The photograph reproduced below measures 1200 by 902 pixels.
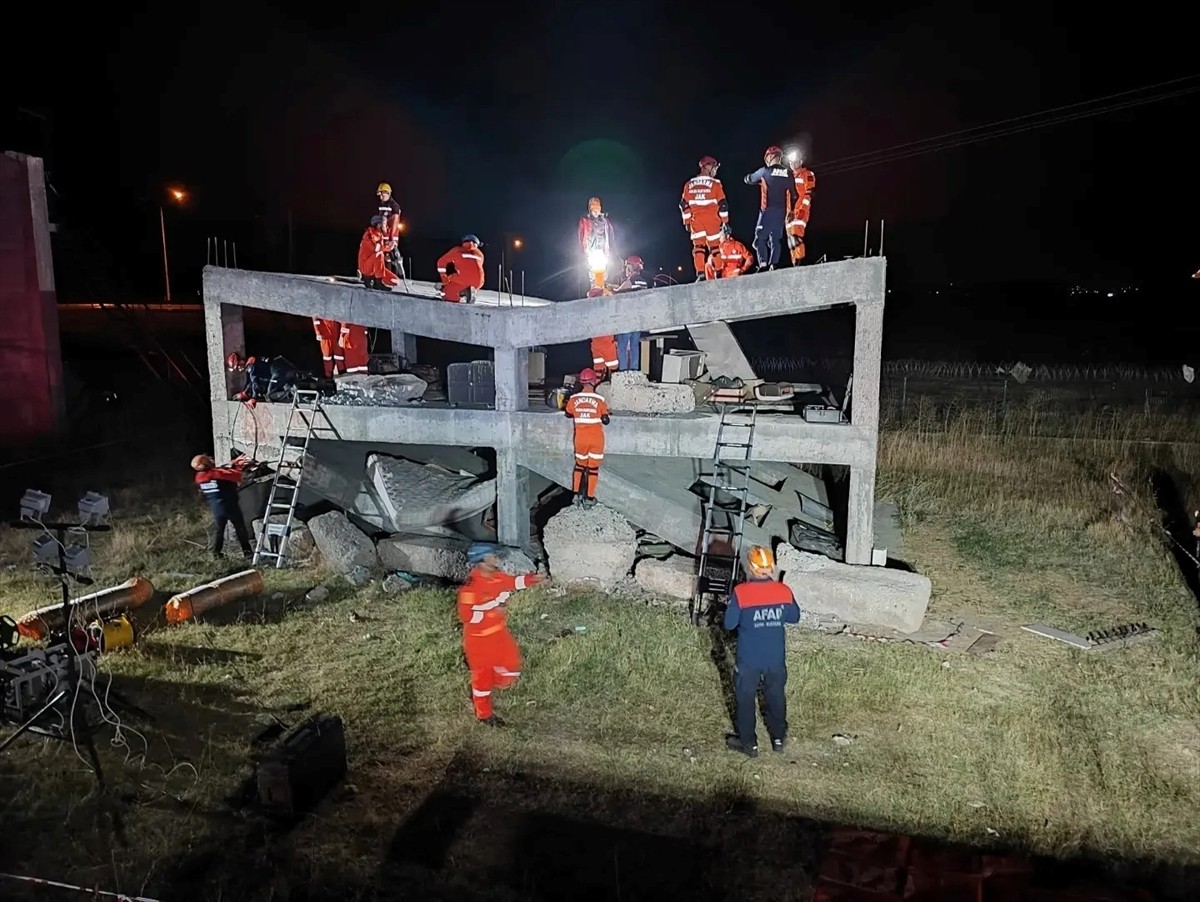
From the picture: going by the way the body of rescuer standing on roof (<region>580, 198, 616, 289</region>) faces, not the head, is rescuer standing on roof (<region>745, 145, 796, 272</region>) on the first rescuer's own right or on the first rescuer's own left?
on the first rescuer's own left

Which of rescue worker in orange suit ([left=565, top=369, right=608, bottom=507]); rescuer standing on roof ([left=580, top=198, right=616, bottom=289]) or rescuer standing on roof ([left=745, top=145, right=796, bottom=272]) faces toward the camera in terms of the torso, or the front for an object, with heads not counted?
rescuer standing on roof ([left=580, top=198, right=616, bottom=289])

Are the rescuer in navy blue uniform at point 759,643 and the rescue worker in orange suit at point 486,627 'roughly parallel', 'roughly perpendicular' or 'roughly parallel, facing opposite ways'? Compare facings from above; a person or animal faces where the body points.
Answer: roughly perpendicular

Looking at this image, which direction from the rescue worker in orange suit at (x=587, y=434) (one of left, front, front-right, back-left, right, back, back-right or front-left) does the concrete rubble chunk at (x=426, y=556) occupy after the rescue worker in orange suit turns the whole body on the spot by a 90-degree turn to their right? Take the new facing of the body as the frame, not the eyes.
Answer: back

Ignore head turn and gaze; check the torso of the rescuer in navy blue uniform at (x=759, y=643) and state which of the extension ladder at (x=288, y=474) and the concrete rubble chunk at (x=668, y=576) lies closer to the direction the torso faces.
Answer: the concrete rubble chunk

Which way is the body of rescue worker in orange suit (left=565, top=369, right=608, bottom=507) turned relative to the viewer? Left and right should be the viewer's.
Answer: facing away from the viewer

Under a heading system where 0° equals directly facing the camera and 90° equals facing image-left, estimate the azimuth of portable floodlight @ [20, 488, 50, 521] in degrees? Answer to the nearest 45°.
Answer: approximately 225°

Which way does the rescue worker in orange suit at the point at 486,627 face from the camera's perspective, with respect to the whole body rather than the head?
to the viewer's right

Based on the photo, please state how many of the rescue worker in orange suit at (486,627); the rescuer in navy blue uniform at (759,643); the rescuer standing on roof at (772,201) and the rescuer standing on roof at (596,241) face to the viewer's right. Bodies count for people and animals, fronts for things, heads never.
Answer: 1

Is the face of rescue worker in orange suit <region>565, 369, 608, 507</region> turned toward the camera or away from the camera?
away from the camera

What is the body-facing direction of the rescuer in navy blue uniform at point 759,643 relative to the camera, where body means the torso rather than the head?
away from the camera

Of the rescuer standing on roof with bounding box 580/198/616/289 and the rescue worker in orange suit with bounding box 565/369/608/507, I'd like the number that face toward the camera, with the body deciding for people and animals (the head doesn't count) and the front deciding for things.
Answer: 1
